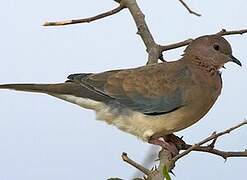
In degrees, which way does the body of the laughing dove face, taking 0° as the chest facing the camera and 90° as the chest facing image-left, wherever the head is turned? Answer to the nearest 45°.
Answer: approximately 270°
